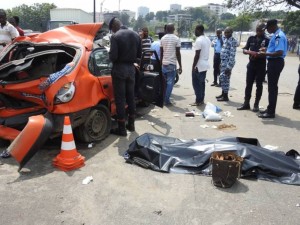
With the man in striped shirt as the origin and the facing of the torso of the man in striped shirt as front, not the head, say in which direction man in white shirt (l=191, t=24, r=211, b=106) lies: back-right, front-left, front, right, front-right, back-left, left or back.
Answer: right

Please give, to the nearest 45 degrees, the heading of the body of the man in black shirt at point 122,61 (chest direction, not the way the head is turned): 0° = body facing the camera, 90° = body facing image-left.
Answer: approximately 135°

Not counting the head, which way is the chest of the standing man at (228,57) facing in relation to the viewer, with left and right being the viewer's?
facing to the left of the viewer

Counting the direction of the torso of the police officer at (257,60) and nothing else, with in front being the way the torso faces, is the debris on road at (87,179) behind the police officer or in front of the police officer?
in front

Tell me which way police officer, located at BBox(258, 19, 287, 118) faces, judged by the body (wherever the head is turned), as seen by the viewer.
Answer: to the viewer's left

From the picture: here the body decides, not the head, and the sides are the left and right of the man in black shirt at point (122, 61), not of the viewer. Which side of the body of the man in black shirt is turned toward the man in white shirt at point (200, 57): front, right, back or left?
right

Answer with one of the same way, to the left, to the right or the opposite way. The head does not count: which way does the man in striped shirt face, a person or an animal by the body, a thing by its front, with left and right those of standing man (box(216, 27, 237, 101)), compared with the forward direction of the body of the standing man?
to the right

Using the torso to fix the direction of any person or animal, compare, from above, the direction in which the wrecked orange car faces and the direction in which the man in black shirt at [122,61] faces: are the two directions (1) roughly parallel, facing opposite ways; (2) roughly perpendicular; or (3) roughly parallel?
roughly perpendicular

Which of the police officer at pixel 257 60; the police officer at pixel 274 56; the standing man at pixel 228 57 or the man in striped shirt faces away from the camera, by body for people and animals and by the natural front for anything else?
the man in striped shirt

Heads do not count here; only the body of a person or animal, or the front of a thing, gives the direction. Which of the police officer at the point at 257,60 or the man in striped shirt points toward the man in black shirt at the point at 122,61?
the police officer

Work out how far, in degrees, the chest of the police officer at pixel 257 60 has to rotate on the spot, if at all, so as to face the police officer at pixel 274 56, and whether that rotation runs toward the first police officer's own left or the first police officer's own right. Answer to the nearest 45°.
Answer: approximately 90° to the first police officer's own left
